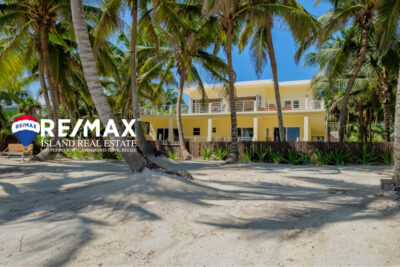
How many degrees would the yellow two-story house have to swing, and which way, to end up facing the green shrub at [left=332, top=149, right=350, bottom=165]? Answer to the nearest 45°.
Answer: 0° — it already faces it

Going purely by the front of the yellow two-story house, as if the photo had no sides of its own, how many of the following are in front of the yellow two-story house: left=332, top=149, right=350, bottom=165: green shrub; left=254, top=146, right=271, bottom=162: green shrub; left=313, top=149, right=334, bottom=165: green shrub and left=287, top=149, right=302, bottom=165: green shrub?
4

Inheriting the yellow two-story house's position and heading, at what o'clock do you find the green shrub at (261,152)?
The green shrub is roughly at 12 o'clock from the yellow two-story house.

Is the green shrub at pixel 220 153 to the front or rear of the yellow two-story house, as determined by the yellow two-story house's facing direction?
to the front

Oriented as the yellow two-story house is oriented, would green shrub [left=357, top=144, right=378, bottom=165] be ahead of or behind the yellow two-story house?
ahead

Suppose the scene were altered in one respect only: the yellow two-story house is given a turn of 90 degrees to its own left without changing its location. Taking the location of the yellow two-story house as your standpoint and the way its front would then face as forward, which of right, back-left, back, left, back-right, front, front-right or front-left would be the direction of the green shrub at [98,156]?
back-right

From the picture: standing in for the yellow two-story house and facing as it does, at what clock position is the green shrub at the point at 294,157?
The green shrub is roughly at 12 o'clock from the yellow two-story house.

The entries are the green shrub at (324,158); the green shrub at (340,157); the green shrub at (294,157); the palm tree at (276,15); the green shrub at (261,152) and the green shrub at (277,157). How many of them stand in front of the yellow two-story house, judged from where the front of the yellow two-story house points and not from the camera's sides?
6

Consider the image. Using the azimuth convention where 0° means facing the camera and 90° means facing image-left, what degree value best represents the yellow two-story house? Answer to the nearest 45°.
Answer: approximately 0°

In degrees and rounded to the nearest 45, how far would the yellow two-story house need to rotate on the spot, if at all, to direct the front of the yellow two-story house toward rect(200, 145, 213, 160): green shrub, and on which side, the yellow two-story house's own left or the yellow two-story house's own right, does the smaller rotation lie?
0° — it already faces it

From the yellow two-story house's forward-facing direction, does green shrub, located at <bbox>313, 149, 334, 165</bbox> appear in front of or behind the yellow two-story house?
in front

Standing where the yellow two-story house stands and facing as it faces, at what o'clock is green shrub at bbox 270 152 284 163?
The green shrub is roughly at 12 o'clock from the yellow two-story house.
